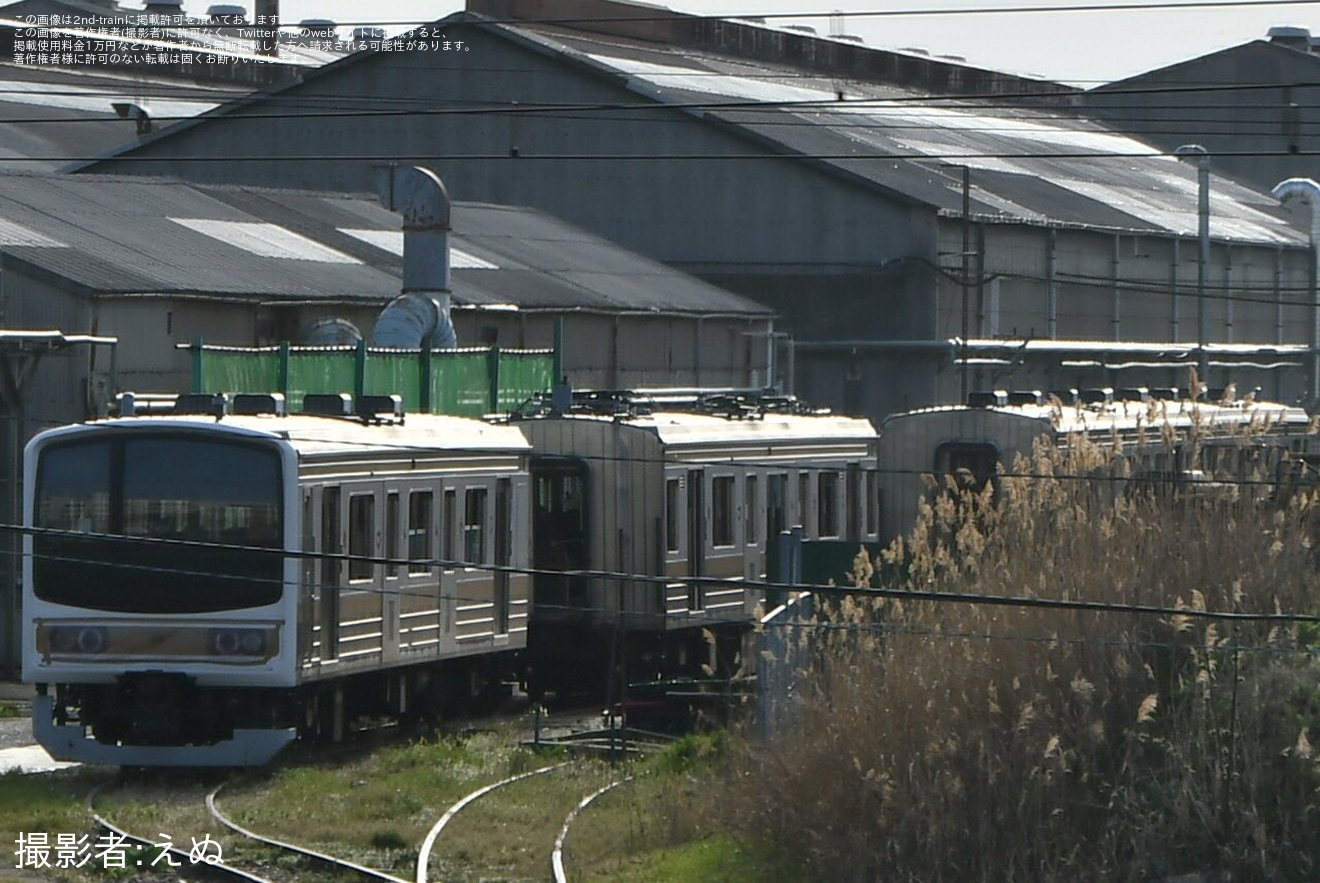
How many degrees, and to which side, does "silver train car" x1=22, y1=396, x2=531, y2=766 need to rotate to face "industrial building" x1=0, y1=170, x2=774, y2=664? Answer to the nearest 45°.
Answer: approximately 135° to its right

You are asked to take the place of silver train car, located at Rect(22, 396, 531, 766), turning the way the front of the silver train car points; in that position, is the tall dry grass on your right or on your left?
on your left

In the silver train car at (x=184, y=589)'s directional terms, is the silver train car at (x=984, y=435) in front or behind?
behind

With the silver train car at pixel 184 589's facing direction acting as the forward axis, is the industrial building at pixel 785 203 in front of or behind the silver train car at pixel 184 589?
behind

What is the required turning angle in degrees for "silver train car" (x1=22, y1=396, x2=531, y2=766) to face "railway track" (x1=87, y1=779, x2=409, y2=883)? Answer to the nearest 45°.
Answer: approximately 45° to its left

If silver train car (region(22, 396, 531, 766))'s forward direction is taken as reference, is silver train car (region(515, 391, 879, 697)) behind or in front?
behind

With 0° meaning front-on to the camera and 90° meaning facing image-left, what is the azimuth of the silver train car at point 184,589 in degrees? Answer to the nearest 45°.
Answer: approximately 45°

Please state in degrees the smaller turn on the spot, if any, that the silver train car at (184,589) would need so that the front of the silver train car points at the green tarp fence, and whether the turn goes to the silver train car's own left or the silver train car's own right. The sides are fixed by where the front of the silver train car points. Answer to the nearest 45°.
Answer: approximately 135° to the silver train car's own right
